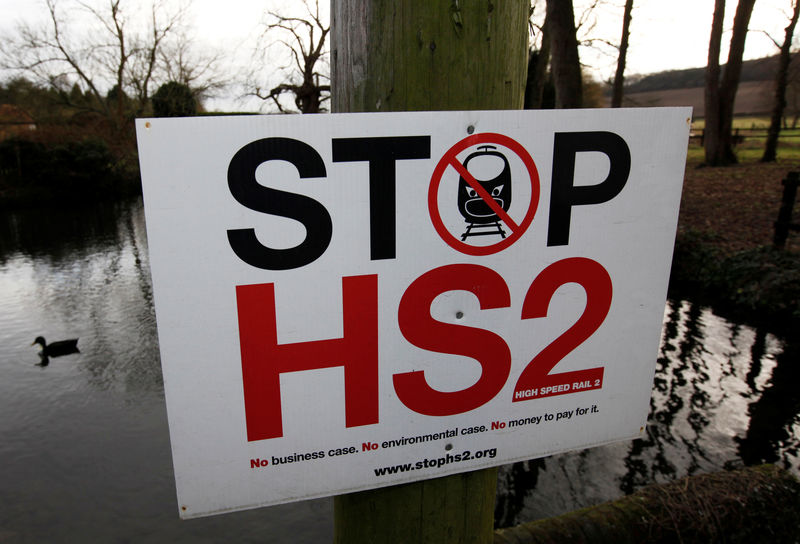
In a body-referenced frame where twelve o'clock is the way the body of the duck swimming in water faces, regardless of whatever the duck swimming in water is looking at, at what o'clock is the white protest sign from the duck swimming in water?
The white protest sign is roughly at 9 o'clock from the duck swimming in water.

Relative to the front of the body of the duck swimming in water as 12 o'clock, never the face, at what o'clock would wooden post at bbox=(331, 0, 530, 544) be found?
The wooden post is roughly at 9 o'clock from the duck swimming in water.

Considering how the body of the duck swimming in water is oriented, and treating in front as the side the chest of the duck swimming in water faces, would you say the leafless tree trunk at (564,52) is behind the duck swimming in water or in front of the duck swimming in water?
behind

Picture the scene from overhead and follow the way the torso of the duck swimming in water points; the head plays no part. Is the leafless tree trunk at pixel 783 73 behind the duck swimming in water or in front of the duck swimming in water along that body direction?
behind

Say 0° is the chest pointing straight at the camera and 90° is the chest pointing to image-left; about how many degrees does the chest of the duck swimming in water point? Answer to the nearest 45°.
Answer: approximately 90°

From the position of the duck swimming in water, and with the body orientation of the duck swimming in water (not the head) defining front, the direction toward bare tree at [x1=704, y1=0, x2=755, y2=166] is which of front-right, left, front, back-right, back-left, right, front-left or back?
back

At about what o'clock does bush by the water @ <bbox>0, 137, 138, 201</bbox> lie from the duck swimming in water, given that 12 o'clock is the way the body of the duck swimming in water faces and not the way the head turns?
The bush by the water is roughly at 3 o'clock from the duck swimming in water.
